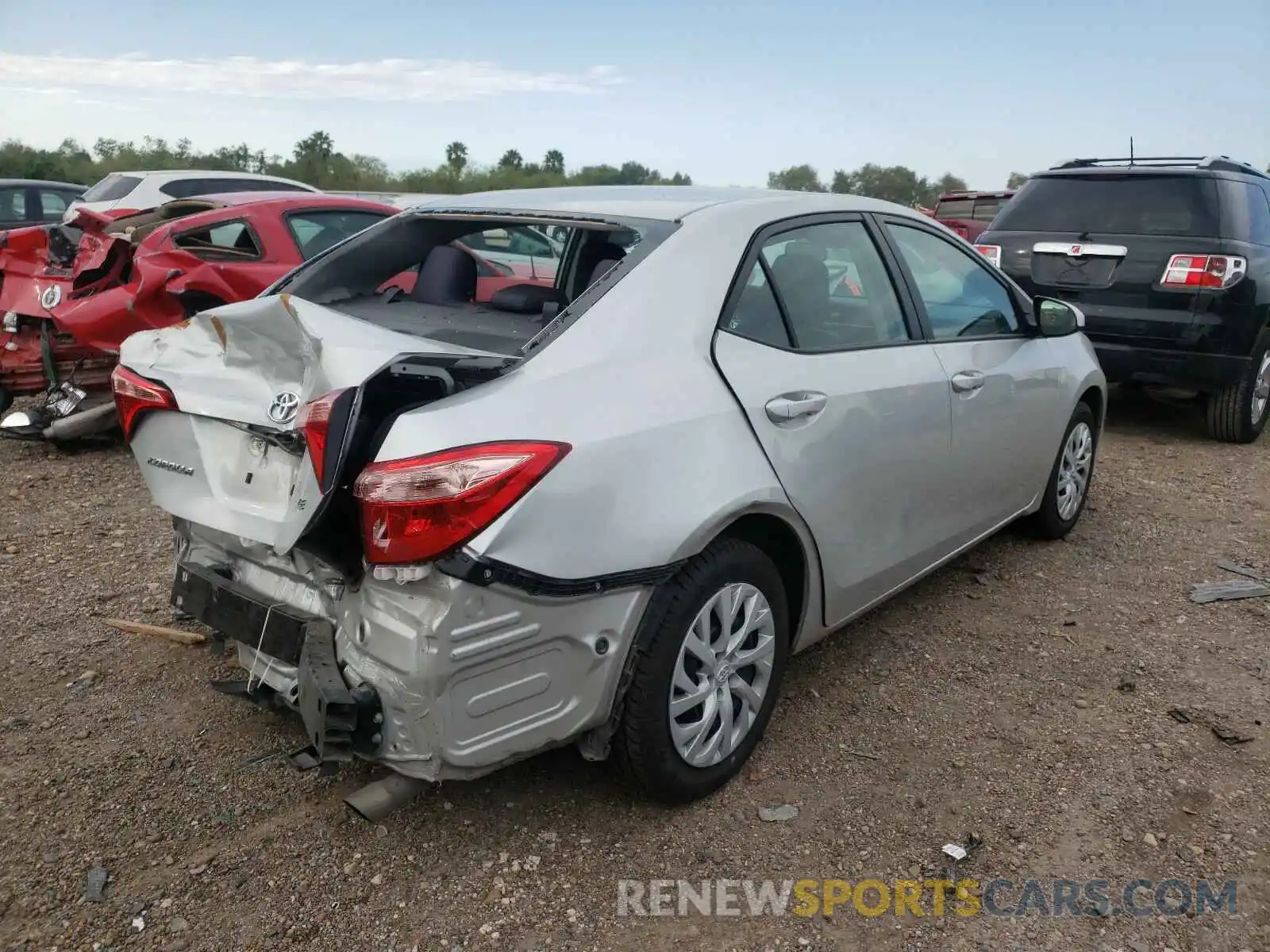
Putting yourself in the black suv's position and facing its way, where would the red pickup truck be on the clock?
The red pickup truck is roughly at 10 o'clock from the black suv.

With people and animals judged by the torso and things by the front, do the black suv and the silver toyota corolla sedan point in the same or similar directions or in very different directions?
same or similar directions

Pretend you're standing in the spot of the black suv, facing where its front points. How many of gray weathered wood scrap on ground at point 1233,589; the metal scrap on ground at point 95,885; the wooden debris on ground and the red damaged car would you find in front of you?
0

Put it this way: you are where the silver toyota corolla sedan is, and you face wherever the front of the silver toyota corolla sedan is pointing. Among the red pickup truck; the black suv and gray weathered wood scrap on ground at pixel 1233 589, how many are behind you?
0

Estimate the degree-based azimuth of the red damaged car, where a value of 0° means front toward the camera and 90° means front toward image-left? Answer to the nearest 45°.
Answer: approximately 225°

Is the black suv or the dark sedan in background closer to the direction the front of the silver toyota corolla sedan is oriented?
the black suv

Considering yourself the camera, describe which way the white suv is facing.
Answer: facing away from the viewer and to the right of the viewer

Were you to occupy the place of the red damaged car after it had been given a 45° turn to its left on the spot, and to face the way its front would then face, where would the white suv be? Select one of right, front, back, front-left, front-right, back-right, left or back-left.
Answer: front

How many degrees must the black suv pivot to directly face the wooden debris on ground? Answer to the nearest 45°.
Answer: approximately 180°

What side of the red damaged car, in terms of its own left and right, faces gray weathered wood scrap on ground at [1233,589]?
right

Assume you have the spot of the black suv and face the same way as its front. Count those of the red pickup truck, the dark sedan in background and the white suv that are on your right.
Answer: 0

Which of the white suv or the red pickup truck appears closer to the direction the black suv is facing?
the red pickup truck

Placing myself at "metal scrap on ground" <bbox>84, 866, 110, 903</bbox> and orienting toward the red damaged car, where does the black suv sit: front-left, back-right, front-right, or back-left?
front-right

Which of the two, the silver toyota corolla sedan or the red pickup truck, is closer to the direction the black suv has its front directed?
the red pickup truck

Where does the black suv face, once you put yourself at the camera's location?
facing away from the viewer and to the right of the viewer

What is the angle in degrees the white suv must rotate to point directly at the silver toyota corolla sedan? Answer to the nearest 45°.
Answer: approximately 135° to its right

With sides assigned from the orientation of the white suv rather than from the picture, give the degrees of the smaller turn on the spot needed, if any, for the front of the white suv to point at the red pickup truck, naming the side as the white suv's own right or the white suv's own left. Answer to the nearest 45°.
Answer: approximately 45° to the white suv's own right

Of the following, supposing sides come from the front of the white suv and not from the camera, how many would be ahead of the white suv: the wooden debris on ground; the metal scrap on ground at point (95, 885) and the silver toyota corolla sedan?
0
